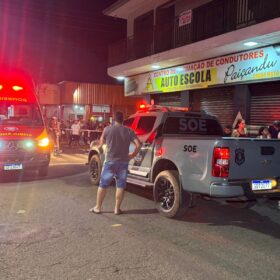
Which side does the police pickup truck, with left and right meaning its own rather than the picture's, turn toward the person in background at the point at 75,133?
front

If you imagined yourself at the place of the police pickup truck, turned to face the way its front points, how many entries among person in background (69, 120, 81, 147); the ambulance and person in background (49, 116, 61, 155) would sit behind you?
0

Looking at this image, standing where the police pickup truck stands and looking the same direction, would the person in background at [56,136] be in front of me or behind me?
in front

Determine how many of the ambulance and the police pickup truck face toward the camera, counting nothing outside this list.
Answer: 1

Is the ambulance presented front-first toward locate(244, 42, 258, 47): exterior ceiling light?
no

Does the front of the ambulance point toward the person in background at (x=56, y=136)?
no

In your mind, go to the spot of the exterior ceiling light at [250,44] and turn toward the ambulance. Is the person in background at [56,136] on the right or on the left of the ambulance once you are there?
right

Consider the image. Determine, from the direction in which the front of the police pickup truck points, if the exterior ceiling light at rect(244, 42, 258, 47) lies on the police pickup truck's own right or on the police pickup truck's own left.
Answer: on the police pickup truck's own right

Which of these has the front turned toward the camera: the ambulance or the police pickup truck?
the ambulance

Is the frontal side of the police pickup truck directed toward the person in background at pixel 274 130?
no

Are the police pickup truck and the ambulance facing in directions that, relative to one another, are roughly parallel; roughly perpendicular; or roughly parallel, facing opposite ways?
roughly parallel, facing opposite ways

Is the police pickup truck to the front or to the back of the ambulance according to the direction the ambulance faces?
to the front

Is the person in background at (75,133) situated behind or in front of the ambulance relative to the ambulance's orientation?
behind

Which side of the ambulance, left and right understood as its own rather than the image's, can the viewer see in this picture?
front

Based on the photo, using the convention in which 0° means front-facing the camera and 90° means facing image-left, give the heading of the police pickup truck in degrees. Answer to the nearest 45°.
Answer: approximately 135°

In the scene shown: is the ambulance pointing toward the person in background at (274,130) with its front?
no

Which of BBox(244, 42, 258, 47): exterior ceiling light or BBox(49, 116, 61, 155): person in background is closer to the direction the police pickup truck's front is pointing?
the person in background
